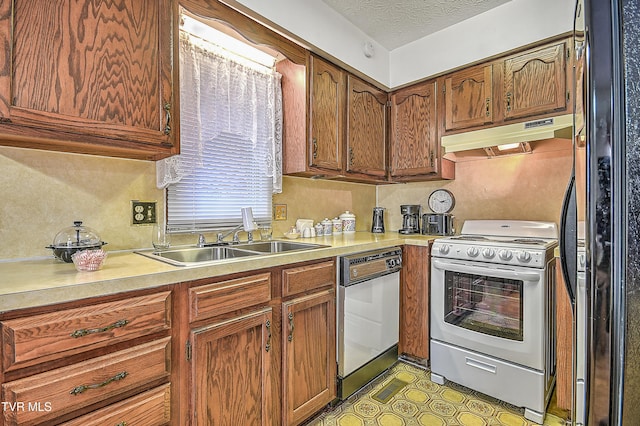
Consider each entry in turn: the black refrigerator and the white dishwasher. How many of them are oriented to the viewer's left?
1

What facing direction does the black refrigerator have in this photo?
to the viewer's left

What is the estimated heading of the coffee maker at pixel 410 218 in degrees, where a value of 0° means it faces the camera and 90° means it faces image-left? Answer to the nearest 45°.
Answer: approximately 45°

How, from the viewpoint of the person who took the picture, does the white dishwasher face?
facing the viewer and to the right of the viewer

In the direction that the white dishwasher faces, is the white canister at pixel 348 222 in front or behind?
behind

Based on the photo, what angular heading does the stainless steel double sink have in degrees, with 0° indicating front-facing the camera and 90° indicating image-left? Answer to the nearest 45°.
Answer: approximately 315°

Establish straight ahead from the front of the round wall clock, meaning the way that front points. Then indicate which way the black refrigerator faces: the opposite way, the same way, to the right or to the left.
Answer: to the right
